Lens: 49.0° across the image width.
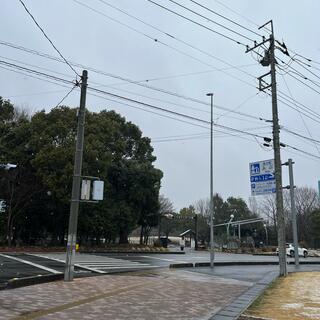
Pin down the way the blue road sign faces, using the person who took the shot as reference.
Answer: facing the viewer

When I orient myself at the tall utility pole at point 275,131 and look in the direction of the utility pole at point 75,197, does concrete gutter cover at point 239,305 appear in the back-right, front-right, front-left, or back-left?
front-left

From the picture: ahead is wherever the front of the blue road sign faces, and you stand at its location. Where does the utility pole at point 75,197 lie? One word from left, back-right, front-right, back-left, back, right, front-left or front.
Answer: front-right

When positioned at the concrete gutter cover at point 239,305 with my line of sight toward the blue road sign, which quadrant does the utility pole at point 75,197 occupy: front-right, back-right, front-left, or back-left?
front-left

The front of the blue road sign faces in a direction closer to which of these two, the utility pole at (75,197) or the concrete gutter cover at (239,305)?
the concrete gutter cover

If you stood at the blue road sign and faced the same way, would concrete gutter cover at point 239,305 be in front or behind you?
in front
